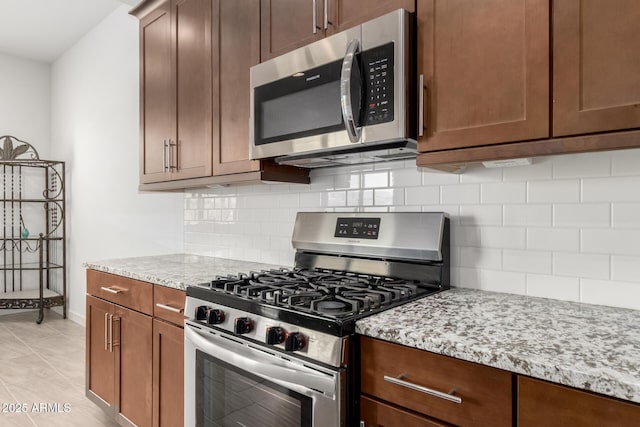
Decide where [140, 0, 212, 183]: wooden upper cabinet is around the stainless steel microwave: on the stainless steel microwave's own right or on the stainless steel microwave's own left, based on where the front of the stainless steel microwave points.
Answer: on the stainless steel microwave's own right

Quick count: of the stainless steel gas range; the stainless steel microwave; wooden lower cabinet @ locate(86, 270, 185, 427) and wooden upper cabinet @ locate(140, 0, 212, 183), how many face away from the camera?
0

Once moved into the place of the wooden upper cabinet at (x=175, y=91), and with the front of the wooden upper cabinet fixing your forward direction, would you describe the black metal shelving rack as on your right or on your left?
on your right

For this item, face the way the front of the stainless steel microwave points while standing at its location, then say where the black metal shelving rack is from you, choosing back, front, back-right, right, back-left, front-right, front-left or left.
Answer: right

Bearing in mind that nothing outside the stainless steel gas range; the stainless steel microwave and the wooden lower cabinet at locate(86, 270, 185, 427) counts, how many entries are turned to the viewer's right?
0

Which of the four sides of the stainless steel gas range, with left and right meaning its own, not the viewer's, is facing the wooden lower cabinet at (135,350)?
right

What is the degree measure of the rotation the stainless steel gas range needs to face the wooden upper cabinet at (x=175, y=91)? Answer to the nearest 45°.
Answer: approximately 90° to its right

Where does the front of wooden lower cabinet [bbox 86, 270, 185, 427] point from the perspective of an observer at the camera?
facing the viewer and to the left of the viewer

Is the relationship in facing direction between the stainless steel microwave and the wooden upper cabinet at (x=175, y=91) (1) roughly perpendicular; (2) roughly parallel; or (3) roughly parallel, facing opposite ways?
roughly parallel
